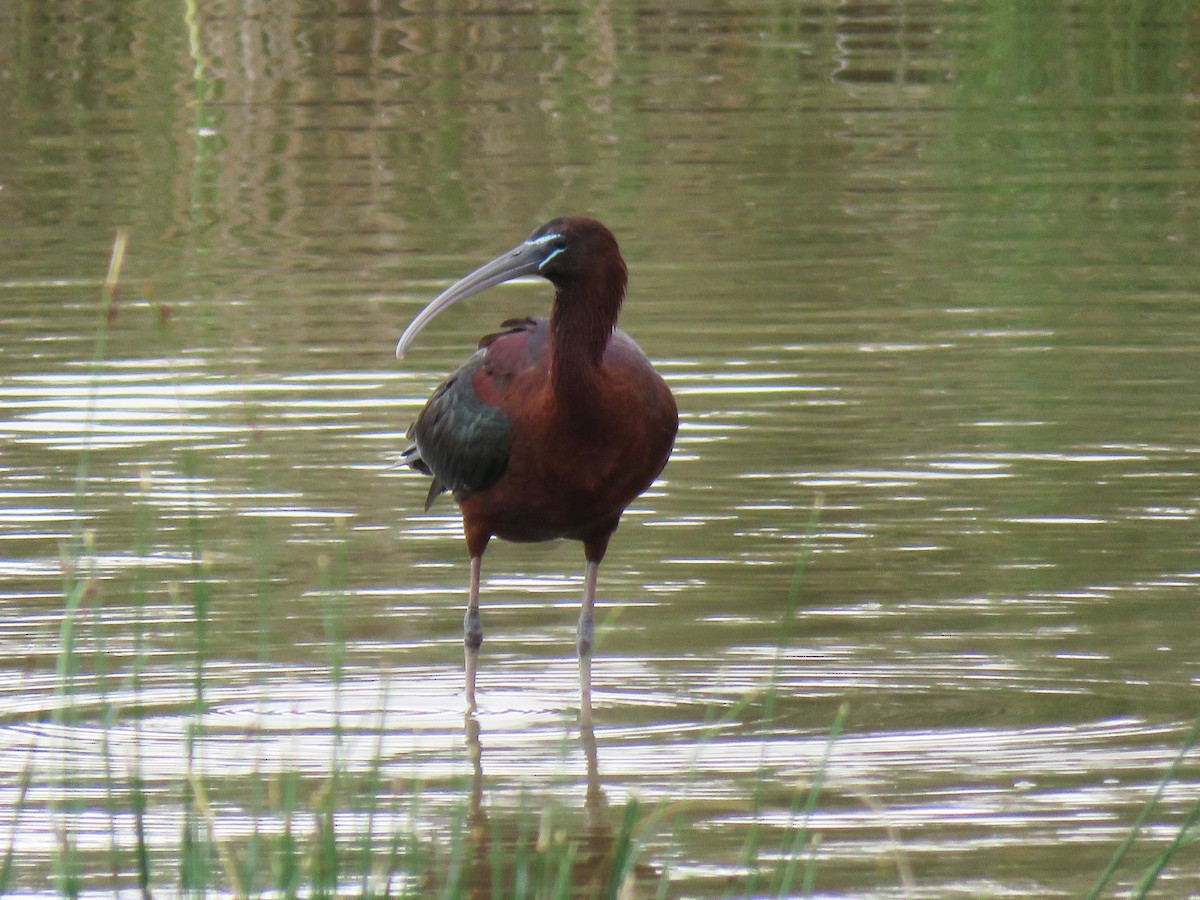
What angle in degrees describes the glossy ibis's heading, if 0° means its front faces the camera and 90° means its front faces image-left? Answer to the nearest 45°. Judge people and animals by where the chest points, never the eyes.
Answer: approximately 315°
